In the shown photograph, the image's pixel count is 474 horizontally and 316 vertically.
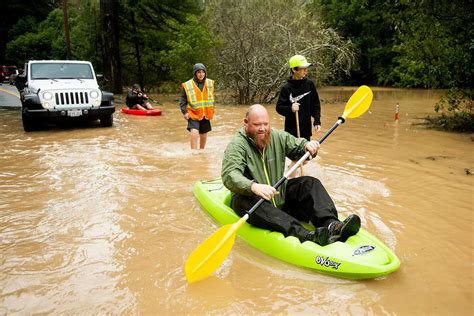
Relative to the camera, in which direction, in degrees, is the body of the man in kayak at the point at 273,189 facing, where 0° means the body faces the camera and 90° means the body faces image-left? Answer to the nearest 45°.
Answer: approximately 315°

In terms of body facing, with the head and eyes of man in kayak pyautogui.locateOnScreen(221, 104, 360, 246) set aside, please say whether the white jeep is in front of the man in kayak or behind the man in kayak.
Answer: behind

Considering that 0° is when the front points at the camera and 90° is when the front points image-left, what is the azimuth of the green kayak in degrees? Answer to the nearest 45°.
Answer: approximately 315°

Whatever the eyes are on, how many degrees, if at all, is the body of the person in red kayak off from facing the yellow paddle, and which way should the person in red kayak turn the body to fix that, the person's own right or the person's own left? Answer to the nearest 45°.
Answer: approximately 45° to the person's own right

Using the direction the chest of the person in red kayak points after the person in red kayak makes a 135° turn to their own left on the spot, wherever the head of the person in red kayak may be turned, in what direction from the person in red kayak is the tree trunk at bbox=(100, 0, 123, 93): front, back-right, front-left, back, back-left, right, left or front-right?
front

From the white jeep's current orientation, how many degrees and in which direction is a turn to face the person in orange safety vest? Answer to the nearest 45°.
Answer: approximately 45° to its left

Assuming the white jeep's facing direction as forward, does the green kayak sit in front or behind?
in front

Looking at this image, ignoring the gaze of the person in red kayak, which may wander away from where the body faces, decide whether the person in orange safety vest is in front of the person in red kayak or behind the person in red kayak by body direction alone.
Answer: in front

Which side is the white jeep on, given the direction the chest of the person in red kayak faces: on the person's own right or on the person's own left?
on the person's own right

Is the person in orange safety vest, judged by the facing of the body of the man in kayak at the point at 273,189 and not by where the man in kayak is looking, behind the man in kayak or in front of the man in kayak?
behind

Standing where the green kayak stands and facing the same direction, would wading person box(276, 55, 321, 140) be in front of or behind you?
behind
